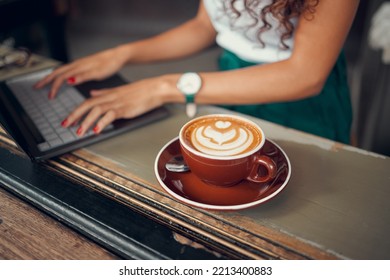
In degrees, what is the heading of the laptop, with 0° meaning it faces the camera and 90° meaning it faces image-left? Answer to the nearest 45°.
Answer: approximately 225°
